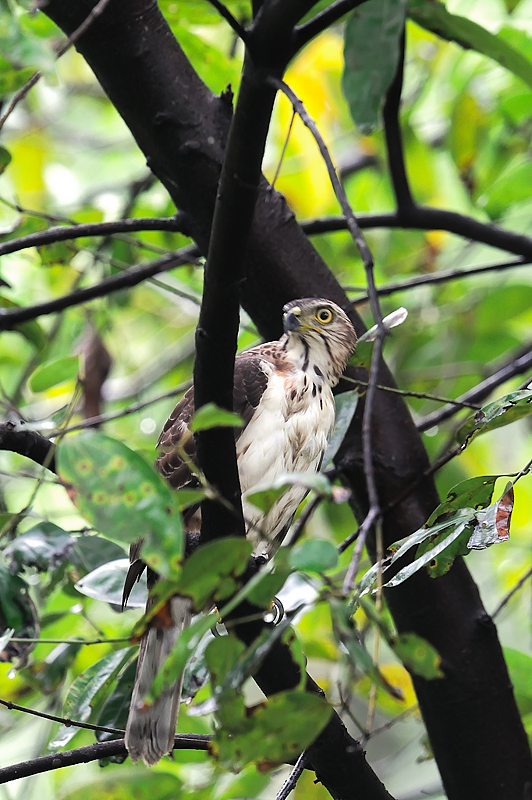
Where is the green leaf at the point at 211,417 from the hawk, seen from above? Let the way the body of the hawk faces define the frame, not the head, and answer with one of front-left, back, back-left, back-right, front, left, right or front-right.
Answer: front-right

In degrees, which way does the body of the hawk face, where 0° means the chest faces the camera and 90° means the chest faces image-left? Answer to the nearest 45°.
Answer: approximately 315°

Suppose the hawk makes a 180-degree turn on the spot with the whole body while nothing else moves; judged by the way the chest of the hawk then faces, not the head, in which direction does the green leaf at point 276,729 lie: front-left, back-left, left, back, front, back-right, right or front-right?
back-left

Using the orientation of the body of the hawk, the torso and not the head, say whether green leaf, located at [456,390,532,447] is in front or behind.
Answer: in front

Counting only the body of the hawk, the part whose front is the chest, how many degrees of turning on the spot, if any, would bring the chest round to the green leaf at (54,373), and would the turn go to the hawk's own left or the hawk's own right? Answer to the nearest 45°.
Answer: approximately 135° to the hawk's own right

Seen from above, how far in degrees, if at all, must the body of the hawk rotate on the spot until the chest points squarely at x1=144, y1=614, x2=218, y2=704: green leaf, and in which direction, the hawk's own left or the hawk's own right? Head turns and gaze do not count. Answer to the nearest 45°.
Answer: approximately 45° to the hawk's own right

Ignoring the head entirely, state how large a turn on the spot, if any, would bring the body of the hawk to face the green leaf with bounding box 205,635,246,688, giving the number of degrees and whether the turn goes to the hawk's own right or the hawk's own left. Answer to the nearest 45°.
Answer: approximately 45° to the hawk's own right
